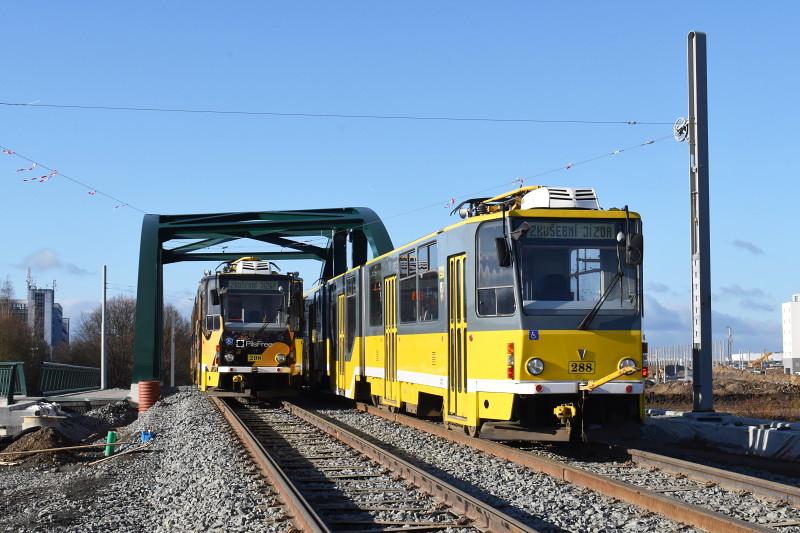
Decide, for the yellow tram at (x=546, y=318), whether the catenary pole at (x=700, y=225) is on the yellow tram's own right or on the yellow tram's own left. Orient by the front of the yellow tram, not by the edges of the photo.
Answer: on the yellow tram's own left

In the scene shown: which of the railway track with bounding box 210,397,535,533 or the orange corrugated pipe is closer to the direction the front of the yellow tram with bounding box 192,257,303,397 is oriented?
the railway track

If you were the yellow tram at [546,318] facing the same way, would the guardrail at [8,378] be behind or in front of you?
behind

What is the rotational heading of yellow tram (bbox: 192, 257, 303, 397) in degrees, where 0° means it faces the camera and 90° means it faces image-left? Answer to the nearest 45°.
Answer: approximately 0°

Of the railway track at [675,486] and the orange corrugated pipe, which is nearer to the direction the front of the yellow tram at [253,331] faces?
the railway track

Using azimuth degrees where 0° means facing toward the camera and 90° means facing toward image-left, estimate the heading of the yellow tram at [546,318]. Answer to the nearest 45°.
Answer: approximately 315°
